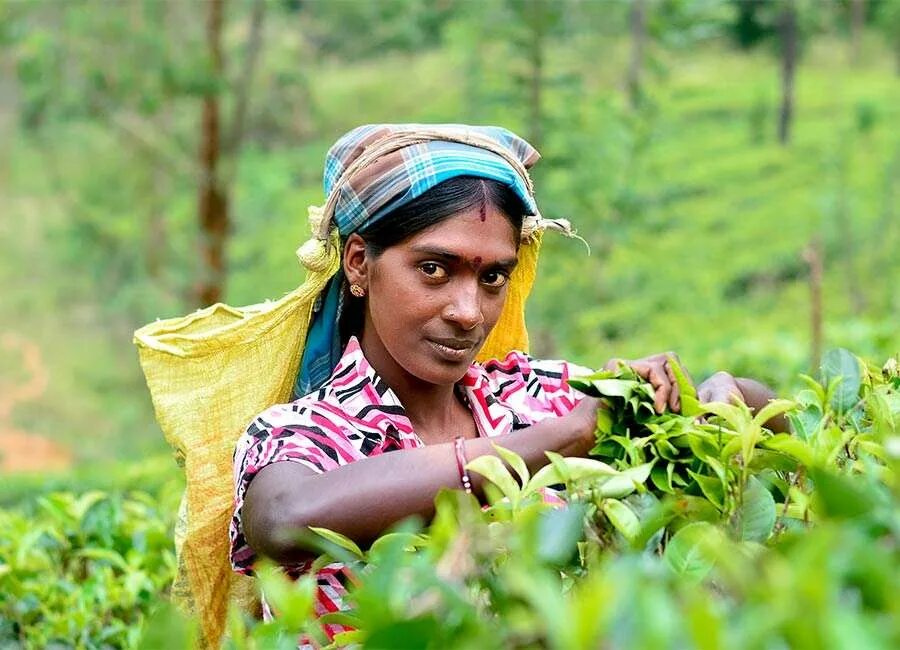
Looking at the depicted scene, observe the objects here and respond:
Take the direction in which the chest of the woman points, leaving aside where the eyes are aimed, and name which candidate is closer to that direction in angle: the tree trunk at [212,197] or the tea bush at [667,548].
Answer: the tea bush

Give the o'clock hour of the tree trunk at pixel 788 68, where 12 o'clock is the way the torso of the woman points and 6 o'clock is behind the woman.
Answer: The tree trunk is roughly at 8 o'clock from the woman.

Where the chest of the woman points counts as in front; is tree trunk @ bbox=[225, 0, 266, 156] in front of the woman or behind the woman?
behind

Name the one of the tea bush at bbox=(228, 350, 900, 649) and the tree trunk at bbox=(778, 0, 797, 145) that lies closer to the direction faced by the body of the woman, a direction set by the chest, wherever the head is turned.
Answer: the tea bush

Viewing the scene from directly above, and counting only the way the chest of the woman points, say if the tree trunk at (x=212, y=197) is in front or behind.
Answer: behind

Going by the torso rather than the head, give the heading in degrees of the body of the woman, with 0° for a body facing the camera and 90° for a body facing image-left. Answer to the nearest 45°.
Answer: approximately 315°

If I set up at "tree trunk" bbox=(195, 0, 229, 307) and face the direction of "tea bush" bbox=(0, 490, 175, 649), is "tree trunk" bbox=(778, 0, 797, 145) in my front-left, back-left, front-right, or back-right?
back-left
